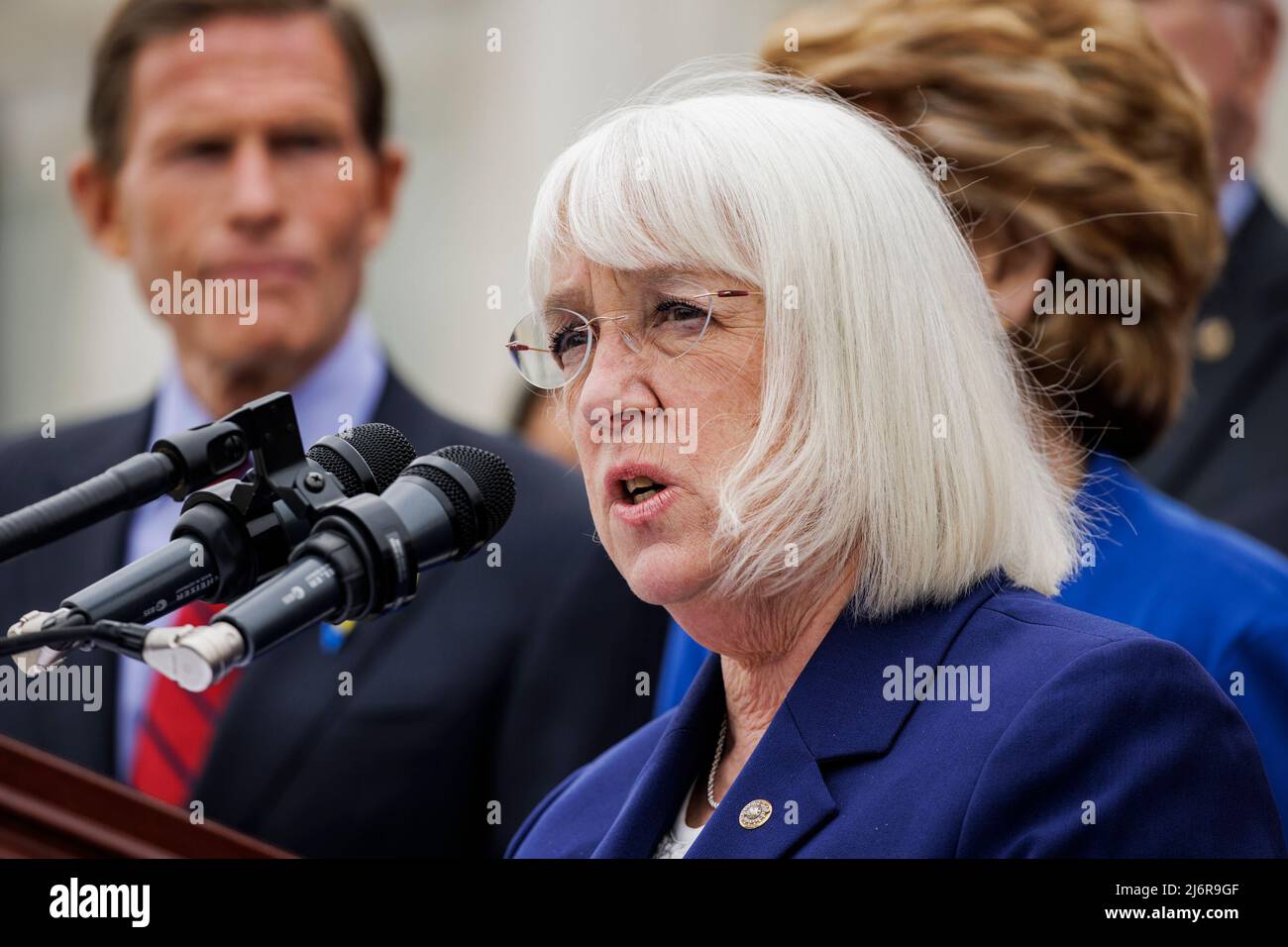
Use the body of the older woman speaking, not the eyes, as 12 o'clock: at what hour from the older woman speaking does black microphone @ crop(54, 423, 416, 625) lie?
The black microphone is roughly at 12 o'clock from the older woman speaking.

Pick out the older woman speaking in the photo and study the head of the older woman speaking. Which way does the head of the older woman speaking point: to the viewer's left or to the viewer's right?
to the viewer's left

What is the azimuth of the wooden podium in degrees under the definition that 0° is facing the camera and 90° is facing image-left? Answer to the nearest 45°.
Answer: approximately 90°

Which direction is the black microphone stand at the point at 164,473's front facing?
to the viewer's right

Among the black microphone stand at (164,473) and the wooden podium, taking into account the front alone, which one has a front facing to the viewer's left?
the wooden podium

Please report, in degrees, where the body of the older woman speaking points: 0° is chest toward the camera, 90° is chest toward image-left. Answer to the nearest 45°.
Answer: approximately 45°
